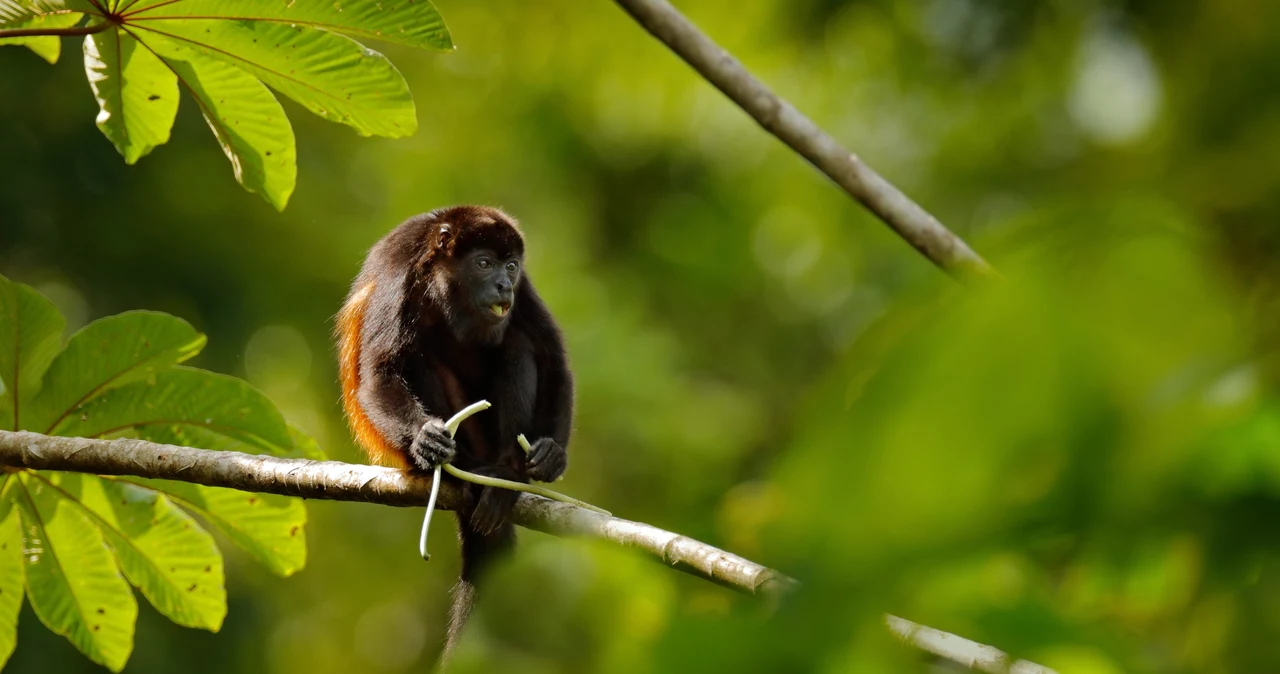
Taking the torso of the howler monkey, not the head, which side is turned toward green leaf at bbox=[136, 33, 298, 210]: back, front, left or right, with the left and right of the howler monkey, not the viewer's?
right

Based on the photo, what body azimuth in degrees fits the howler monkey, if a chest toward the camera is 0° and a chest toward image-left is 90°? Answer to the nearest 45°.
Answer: approximately 315°

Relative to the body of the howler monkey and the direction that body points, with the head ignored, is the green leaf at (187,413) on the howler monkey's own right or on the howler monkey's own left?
on the howler monkey's own right
